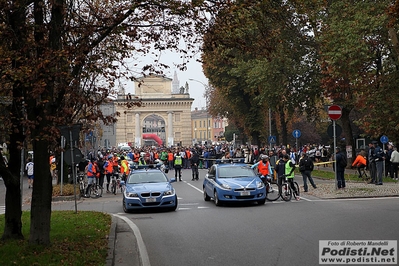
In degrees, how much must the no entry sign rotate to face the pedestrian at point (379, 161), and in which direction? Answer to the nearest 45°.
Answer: approximately 135° to its left

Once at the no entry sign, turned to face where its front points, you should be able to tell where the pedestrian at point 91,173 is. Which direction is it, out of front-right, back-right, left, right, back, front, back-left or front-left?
right

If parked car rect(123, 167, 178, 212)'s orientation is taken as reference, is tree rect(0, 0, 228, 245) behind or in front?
in front

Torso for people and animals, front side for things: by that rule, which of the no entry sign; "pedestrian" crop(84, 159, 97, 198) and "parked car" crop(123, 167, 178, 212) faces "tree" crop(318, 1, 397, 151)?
the pedestrian

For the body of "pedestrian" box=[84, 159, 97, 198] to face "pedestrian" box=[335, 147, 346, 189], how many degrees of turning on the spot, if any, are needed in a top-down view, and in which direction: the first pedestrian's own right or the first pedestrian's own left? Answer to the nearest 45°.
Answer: approximately 45° to the first pedestrian's own right

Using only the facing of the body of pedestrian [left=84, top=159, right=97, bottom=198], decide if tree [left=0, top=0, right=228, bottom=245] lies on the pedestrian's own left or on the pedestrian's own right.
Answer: on the pedestrian's own right

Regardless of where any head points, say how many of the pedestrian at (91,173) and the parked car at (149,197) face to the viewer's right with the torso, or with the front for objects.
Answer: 1

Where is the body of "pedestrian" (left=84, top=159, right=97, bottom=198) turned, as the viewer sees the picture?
to the viewer's right

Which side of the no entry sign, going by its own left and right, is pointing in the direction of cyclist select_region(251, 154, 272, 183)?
right
